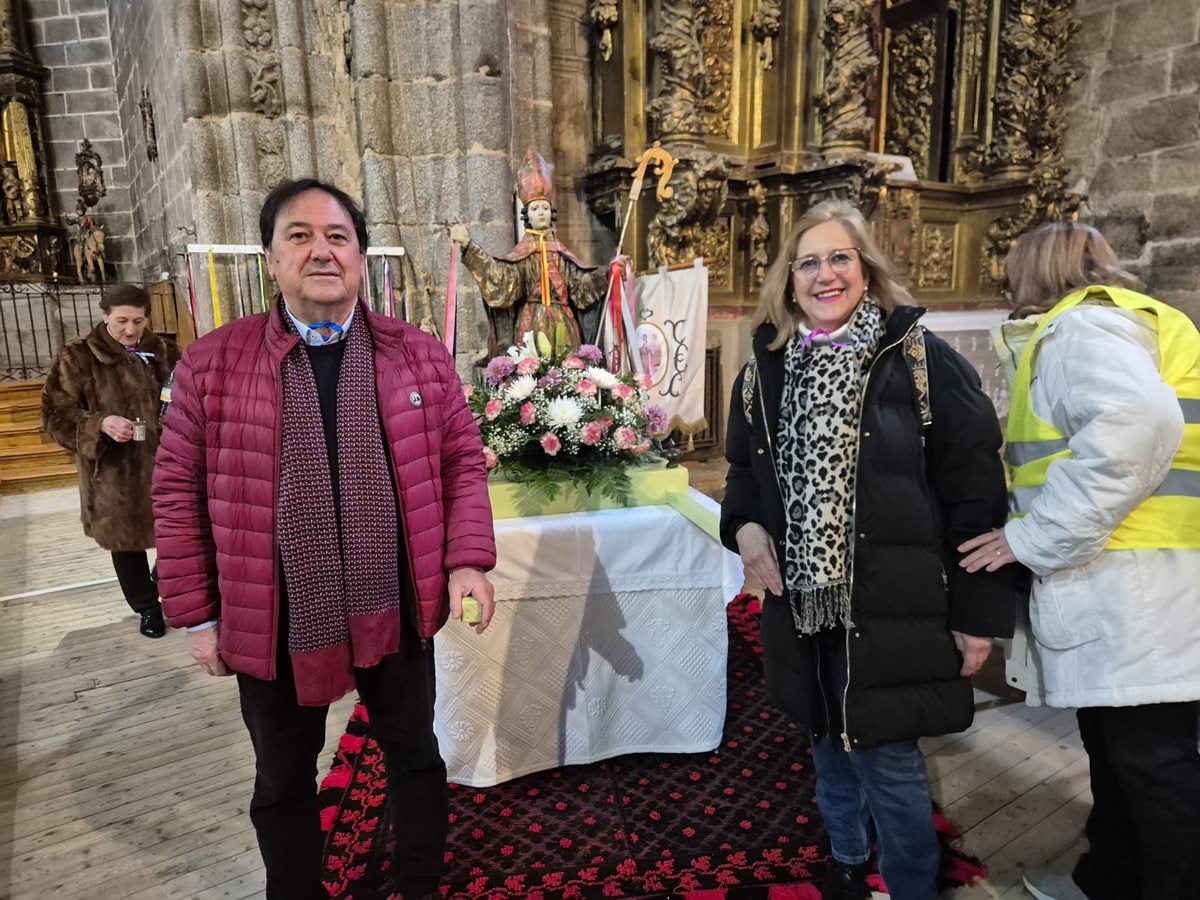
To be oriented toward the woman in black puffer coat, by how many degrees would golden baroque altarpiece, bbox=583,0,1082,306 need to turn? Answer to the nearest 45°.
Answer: approximately 45° to its left

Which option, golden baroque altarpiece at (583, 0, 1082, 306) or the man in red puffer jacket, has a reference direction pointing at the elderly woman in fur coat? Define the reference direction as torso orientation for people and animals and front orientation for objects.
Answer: the golden baroque altarpiece

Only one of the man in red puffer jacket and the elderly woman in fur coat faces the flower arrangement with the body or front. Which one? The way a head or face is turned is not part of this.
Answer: the elderly woman in fur coat

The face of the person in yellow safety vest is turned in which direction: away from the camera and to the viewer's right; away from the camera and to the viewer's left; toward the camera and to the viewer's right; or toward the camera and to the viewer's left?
away from the camera and to the viewer's left

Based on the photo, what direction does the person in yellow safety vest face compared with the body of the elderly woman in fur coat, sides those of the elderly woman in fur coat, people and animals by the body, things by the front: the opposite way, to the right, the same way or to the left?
the opposite way

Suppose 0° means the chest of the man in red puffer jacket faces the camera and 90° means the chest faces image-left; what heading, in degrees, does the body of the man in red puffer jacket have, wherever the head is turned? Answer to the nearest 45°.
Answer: approximately 0°

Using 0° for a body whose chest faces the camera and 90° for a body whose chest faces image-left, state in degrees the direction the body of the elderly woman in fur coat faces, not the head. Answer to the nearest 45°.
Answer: approximately 315°

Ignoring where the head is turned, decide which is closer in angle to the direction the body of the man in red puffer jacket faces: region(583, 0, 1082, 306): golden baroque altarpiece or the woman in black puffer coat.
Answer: the woman in black puffer coat

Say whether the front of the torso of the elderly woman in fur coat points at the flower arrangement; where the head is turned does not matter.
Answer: yes

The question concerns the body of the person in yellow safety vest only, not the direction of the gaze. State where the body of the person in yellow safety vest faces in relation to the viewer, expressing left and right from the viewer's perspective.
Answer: facing to the left of the viewer
